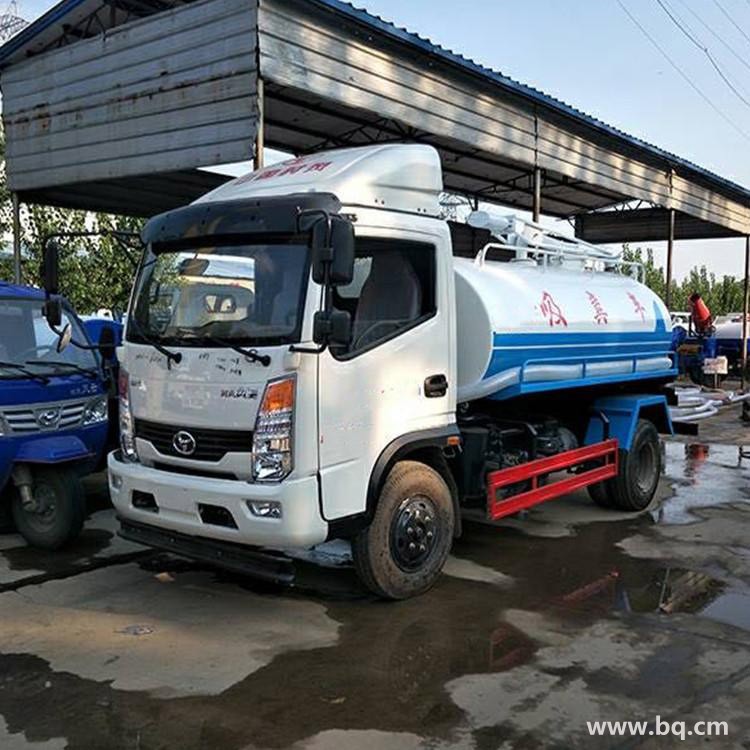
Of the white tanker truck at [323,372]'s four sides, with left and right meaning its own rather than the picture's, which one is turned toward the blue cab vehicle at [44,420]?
right

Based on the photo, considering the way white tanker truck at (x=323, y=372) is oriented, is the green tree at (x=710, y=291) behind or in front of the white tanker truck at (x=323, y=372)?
behind

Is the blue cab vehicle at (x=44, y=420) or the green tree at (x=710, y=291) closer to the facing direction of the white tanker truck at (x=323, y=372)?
the blue cab vehicle

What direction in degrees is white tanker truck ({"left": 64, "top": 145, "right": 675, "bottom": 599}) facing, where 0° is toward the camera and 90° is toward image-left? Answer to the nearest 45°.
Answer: approximately 45°

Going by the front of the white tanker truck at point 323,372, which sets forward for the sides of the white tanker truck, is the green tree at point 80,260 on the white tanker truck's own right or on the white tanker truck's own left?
on the white tanker truck's own right
